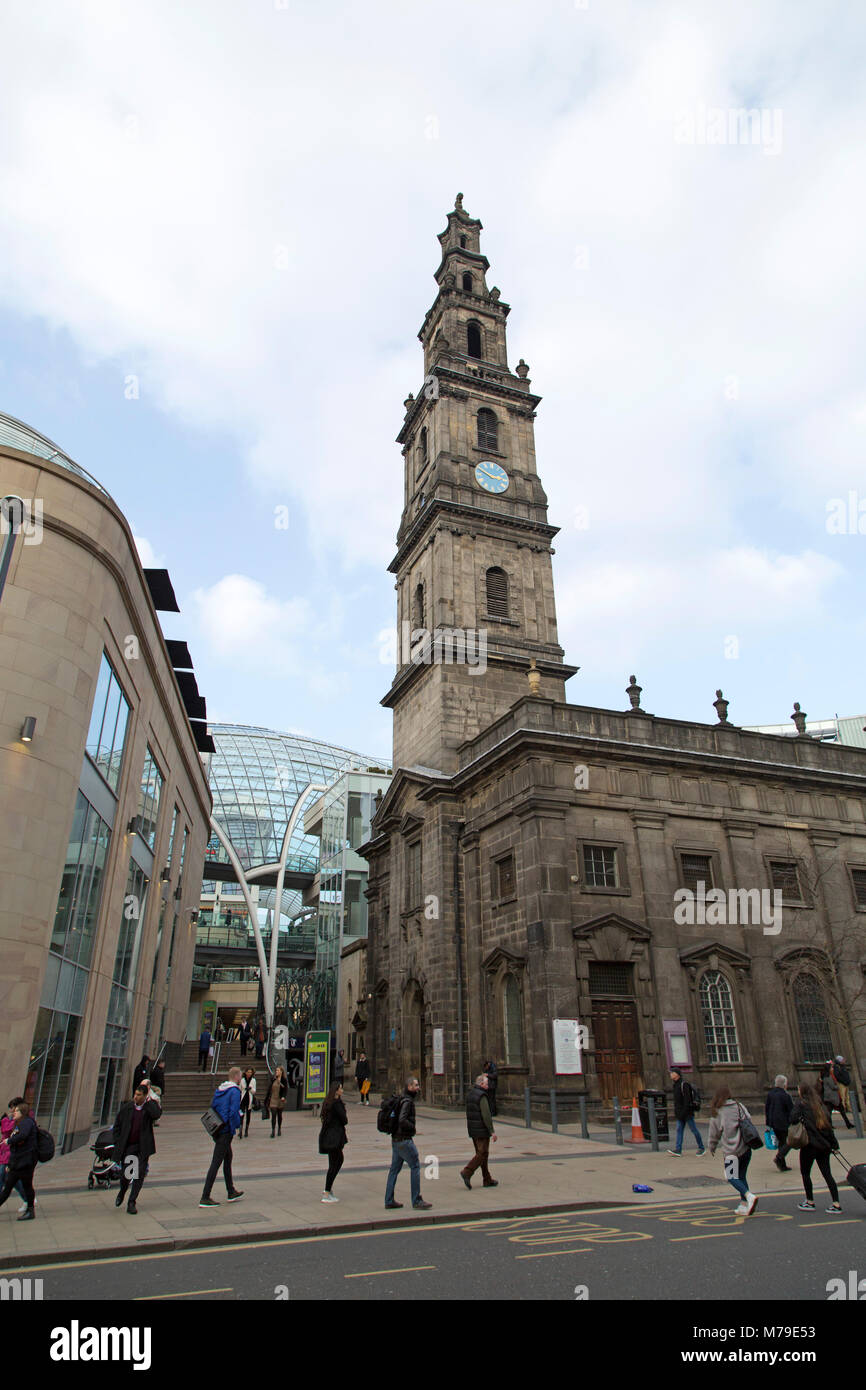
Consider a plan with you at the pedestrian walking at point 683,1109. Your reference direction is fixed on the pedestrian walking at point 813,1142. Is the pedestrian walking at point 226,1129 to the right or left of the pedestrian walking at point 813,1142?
right

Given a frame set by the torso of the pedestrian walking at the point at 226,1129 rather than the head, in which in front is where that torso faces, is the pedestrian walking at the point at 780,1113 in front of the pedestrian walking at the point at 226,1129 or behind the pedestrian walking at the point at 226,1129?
in front

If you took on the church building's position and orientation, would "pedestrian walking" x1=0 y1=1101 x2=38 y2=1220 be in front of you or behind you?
in front

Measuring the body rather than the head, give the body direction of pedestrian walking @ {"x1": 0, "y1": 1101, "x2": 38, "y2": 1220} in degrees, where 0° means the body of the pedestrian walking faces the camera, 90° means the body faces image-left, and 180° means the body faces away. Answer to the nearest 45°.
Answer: approximately 90°

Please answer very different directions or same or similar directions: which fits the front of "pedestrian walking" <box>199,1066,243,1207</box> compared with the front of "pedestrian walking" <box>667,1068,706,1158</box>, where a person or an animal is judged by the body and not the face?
very different directions

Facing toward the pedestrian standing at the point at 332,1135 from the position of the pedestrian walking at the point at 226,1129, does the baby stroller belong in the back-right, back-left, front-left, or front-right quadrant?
back-left

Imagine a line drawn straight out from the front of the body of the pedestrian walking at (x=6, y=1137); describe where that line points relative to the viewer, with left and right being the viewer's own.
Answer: facing to the left of the viewer

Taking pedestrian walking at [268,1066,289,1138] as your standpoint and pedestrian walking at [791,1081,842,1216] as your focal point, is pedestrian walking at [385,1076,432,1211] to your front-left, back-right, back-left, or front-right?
front-right

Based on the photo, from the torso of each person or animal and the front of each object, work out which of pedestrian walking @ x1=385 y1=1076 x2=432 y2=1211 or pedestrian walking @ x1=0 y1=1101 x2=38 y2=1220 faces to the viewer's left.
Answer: pedestrian walking @ x1=0 y1=1101 x2=38 y2=1220
